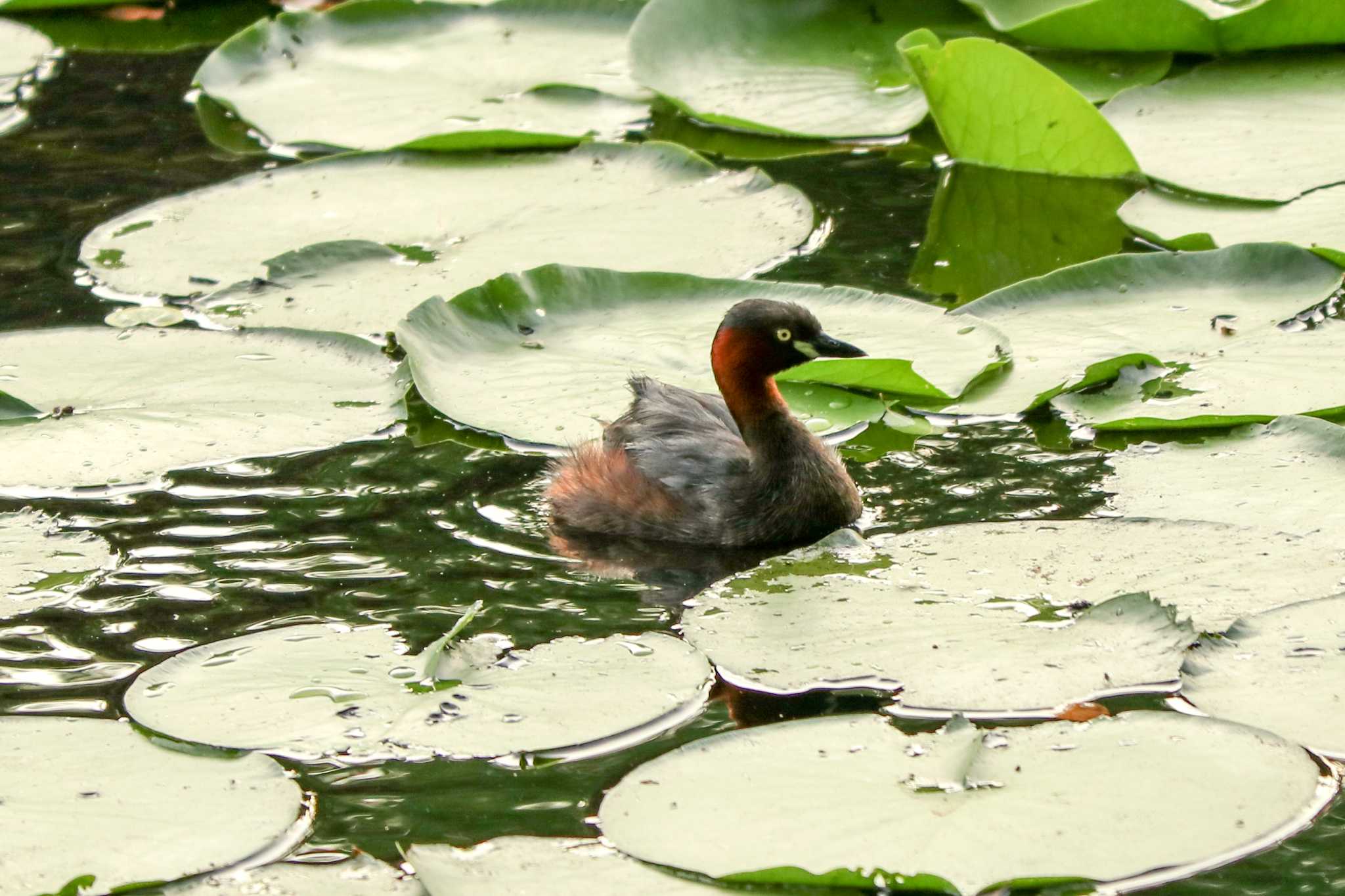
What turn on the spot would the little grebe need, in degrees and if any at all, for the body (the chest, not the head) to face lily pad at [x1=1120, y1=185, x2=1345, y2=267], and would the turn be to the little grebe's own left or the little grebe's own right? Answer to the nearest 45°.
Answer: approximately 45° to the little grebe's own left

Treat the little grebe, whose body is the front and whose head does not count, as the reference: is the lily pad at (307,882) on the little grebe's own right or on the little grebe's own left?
on the little grebe's own right

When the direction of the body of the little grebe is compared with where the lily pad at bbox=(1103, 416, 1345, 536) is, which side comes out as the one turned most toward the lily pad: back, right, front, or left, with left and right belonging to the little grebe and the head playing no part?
front

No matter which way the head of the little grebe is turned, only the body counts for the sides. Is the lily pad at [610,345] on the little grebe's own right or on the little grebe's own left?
on the little grebe's own left

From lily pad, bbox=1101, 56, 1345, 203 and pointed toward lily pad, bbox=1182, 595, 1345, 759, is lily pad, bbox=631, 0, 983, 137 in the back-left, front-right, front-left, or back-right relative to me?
back-right

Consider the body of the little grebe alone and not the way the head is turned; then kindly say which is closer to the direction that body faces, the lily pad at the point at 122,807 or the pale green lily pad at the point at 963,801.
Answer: the pale green lily pad

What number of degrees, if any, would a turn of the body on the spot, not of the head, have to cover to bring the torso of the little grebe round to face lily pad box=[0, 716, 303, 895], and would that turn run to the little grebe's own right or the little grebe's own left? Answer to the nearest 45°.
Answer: approximately 135° to the little grebe's own right

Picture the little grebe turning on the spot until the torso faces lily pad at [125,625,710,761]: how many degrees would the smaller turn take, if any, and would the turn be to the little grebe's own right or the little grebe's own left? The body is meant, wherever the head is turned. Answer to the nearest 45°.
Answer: approximately 135° to the little grebe's own right

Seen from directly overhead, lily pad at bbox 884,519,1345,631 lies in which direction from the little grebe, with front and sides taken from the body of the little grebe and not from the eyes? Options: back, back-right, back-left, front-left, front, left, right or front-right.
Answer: front-right

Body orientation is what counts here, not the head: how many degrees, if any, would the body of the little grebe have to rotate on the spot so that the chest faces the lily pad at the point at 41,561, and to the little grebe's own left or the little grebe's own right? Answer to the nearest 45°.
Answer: approximately 180°

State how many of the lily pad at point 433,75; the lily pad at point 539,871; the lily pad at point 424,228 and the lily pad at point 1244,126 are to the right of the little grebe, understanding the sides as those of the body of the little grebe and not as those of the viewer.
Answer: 1

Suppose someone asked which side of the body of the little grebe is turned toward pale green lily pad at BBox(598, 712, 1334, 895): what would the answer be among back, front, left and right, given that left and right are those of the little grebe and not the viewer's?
right

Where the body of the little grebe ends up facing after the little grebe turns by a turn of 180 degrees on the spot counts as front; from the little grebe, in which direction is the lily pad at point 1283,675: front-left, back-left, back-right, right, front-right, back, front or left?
back-left

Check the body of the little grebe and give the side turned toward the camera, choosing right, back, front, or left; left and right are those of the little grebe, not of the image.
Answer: right

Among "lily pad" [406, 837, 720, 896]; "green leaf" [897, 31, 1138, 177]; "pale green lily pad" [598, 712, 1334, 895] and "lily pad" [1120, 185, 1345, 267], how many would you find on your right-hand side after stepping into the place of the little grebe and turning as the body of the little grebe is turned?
2

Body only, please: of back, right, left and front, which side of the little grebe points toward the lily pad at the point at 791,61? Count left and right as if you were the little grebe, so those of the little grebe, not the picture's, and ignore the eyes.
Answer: left
